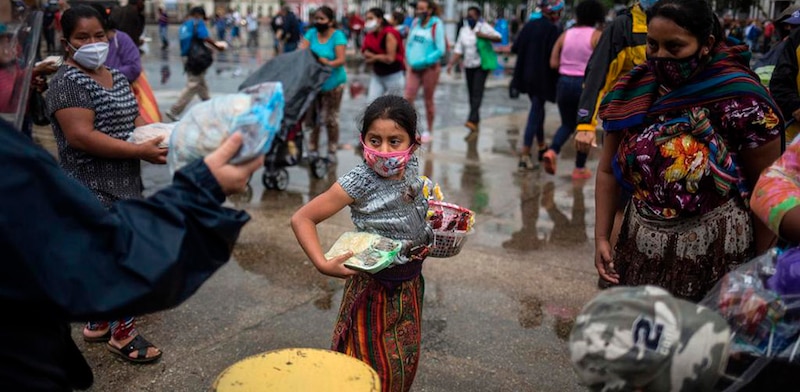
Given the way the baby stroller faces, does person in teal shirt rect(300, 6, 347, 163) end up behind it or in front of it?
behind

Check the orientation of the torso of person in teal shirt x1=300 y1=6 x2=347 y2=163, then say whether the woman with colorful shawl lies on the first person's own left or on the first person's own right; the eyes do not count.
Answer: on the first person's own left

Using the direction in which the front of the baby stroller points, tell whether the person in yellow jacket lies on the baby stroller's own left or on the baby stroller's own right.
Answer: on the baby stroller's own left

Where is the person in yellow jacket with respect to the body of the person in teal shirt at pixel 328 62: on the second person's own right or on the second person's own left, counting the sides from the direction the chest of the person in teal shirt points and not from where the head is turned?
on the second person's own left

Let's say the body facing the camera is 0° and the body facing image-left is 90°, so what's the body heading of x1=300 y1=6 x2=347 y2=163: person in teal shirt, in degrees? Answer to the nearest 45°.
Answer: approximately 45°

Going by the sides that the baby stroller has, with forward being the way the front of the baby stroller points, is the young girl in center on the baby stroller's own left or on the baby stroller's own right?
on the baby stroller's own left

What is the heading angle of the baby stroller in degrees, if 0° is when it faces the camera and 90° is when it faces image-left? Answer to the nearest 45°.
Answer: approximately 45°

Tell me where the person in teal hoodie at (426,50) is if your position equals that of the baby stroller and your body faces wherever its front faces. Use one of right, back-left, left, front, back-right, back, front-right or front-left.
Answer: back
